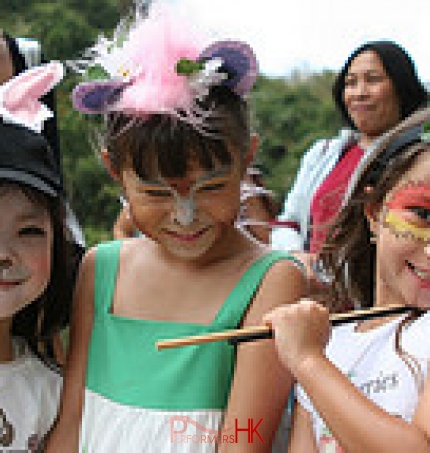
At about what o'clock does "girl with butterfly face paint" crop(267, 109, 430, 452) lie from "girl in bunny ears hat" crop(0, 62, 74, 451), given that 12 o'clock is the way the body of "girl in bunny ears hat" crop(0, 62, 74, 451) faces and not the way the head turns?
"girl with butterfly face paint" crop(267, 109, 430, 452) is roughly at 10 o'clock from "girl in bunny ears hat" crop(0, 62, 74, 451).

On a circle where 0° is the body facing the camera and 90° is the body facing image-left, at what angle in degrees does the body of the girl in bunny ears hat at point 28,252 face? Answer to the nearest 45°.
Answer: approximately 0°

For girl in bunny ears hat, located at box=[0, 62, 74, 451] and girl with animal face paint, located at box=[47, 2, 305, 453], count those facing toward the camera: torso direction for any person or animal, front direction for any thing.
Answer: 2
